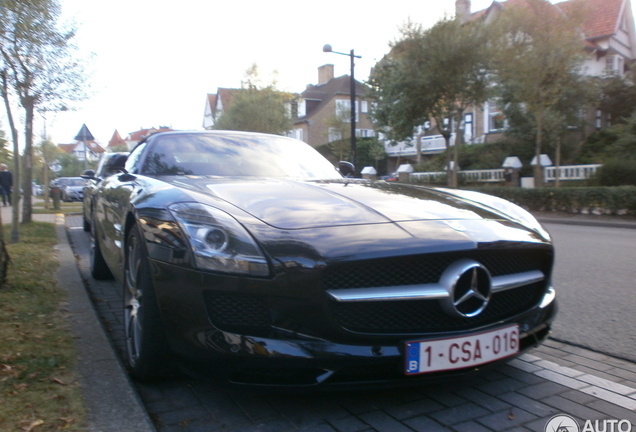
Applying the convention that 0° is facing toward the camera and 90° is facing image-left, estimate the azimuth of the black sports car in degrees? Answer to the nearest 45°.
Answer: approximately 315°

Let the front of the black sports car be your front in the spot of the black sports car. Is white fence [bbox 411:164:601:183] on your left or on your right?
on your left

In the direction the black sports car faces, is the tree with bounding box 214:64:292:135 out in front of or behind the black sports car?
behind

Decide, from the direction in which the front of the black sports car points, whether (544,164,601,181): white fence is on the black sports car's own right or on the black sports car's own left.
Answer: on the black sports car's own left

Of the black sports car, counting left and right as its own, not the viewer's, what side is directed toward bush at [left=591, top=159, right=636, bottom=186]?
left

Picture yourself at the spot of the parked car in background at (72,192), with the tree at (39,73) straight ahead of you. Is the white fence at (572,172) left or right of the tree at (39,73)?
left

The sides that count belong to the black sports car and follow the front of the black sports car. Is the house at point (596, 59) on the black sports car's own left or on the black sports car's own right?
on the black sports car's own left
